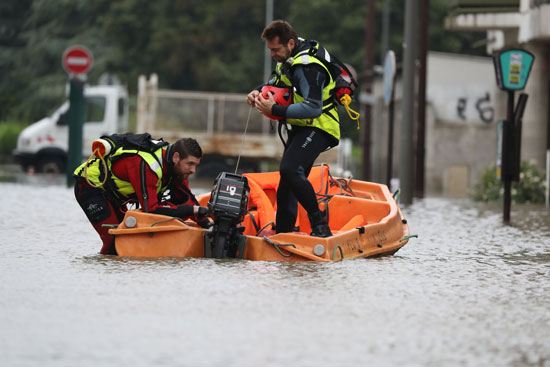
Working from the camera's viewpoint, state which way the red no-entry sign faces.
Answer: facing the viewer

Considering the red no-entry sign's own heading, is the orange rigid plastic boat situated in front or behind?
in front

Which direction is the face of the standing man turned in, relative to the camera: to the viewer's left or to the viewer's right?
to the viewer's left

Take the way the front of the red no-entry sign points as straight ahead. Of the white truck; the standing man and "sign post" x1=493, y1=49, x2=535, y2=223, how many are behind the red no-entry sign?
1

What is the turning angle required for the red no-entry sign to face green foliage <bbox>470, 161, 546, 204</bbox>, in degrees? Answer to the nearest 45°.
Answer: approximately 90° to its left

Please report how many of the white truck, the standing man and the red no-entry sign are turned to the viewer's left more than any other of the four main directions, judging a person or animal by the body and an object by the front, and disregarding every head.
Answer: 2

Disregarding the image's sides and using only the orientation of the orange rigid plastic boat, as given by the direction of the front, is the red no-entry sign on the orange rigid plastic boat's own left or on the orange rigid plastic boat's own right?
on the orange rigid plastic boat's own left

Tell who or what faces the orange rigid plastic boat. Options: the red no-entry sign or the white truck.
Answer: the red no-entry sign

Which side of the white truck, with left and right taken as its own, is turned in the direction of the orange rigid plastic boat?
left

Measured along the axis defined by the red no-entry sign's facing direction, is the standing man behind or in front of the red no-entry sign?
in front

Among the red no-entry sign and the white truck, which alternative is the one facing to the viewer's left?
the white truck

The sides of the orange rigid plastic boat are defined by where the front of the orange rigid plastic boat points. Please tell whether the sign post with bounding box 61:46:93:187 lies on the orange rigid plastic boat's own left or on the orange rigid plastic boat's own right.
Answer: on the orange rigid plastic boat's own left

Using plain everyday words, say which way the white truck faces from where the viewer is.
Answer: facing to the left of the viewer

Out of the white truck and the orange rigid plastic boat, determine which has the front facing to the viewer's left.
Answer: the white truck

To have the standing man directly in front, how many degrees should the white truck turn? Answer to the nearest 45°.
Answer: approximately 90° to its left

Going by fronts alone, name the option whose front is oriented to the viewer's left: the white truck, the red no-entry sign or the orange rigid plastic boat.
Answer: the white truck
